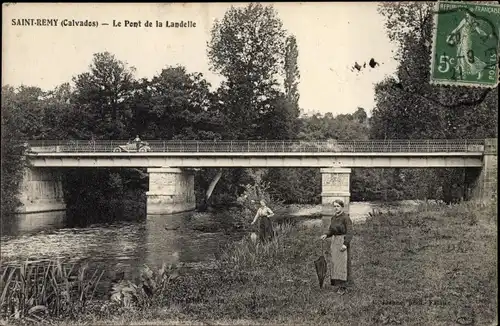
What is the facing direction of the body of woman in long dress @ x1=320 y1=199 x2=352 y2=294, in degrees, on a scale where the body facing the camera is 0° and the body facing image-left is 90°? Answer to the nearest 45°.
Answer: approximately 45°
